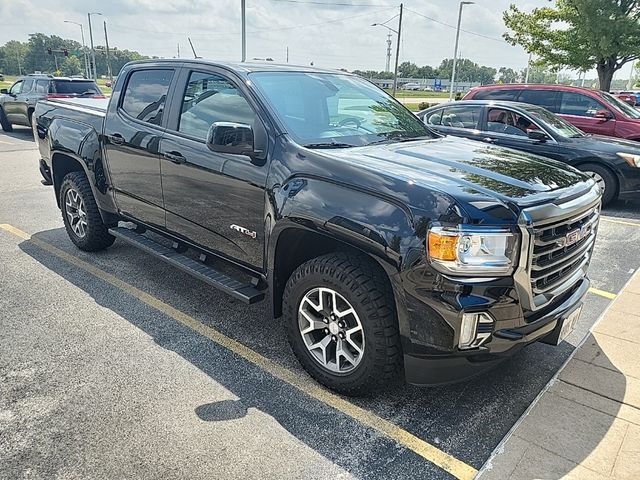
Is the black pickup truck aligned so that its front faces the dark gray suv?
no

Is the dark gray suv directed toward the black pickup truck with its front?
no

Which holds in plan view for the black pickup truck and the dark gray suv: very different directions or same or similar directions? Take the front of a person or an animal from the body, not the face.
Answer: very different directions

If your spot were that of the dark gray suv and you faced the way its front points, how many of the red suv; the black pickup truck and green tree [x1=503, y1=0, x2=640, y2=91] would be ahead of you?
0

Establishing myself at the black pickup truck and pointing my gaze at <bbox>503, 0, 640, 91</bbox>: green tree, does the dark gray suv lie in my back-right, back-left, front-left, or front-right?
front-left

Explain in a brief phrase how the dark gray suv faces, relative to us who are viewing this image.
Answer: facing away from the viewer and to the left of the viewer

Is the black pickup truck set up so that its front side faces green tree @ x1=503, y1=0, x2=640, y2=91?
no

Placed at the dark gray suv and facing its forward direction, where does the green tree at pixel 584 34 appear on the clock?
The green tree is roughly at 5 o'clock from the dark gray suv.

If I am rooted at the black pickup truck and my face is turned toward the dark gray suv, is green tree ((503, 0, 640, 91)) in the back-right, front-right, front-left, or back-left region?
front-right
